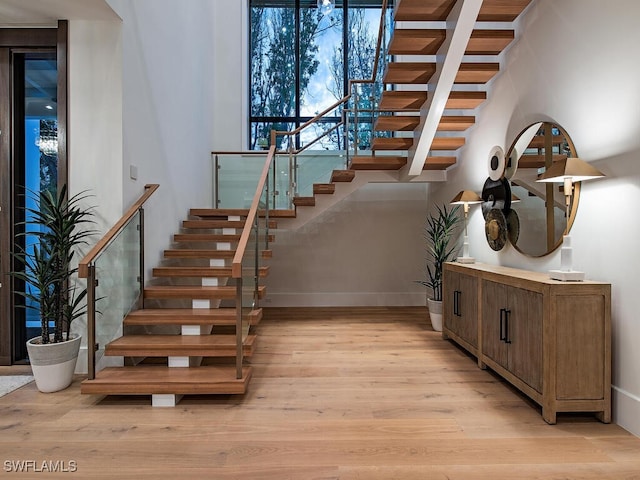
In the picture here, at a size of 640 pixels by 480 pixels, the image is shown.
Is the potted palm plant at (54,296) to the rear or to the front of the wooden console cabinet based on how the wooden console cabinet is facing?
to the front

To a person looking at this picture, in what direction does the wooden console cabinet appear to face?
facing the viewer and to the left of the viewer

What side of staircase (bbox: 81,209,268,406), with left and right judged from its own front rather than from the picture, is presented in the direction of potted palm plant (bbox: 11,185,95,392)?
right

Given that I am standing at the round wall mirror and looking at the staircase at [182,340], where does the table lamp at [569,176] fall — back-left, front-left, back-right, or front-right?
front-left

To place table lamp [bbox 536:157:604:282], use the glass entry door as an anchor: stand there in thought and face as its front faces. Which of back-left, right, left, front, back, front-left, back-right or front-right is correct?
front-left

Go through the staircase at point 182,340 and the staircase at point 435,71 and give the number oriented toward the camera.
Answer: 1

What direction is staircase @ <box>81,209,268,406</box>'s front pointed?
toward the camera

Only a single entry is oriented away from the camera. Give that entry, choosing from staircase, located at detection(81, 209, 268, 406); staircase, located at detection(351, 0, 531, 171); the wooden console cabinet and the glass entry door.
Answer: staircase, located at detection(351, 0, 531, 171)

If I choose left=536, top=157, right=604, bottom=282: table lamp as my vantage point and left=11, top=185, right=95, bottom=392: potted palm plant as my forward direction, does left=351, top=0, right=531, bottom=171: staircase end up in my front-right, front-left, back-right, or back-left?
front-right
